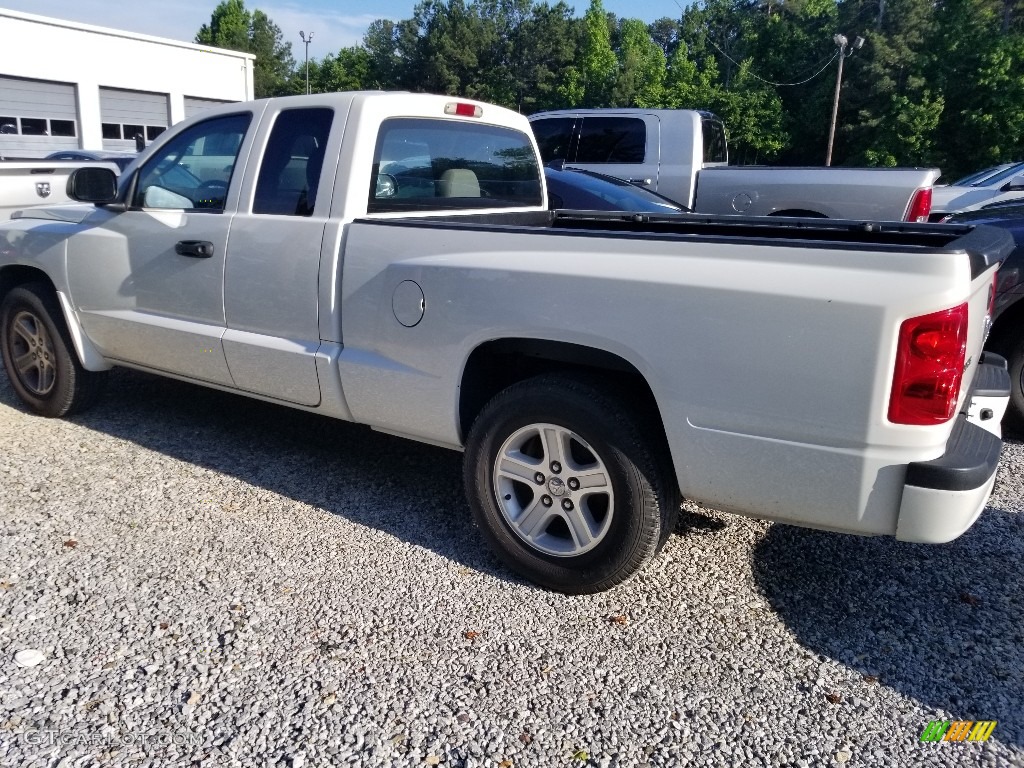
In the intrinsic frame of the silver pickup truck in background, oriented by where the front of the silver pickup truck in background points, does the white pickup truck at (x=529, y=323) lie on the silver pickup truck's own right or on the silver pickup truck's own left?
on the silver pickup truck's own left

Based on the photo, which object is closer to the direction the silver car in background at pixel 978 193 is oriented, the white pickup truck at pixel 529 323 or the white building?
the white building

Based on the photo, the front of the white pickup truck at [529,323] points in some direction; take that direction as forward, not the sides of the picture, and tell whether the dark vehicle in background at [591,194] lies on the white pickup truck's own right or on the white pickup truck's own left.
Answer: on the white pickup truck's own right

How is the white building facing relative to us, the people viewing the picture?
facing the viewer and to the right of the viewer

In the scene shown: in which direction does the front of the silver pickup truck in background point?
to the viewer's left

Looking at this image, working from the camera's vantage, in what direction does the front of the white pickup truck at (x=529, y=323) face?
facing away from the viewer and to the left of the viewer

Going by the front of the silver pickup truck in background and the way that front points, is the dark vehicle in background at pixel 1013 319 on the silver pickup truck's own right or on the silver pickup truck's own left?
on the silver pickup truck's own left

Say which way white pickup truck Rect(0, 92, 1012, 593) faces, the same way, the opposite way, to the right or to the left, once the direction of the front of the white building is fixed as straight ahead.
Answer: the opposite way

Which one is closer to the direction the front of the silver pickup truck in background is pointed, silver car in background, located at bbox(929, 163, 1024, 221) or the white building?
the white building
